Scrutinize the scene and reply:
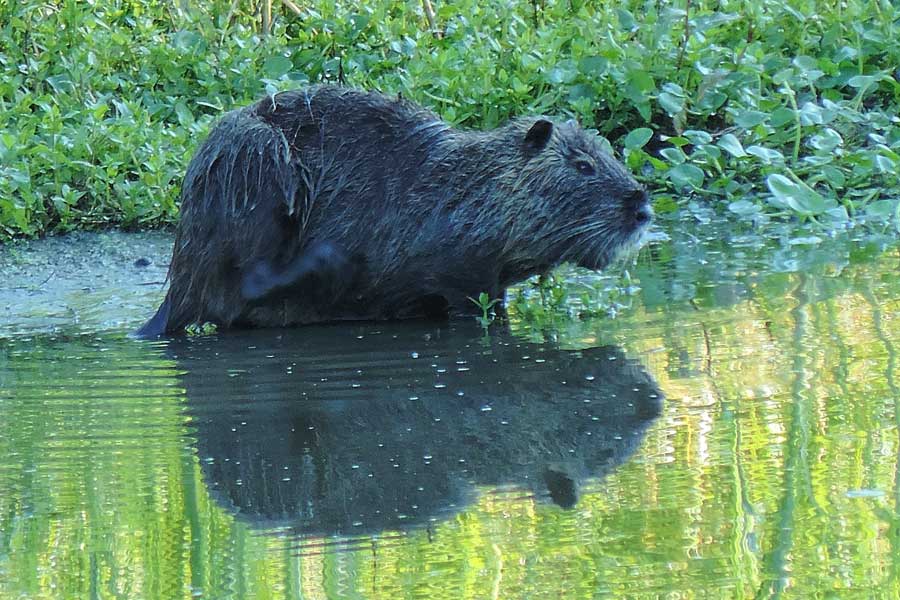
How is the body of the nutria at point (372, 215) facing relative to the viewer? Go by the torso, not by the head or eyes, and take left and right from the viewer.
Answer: facing to the right of the viewer
